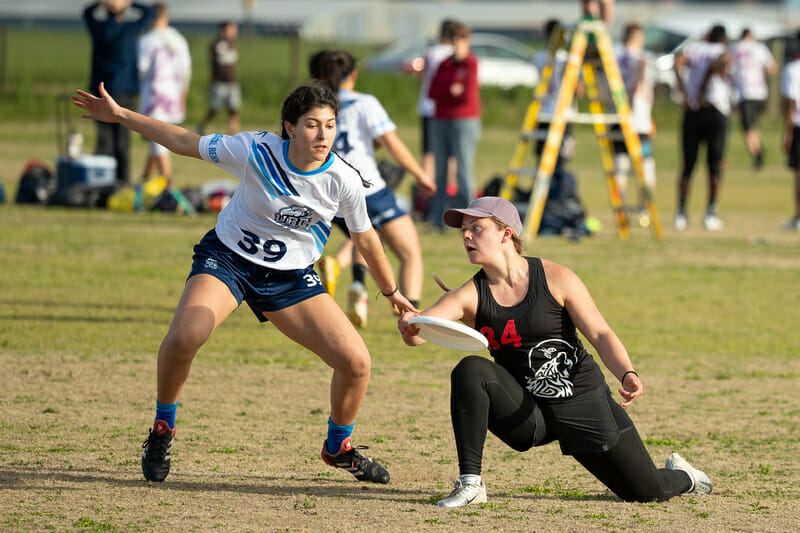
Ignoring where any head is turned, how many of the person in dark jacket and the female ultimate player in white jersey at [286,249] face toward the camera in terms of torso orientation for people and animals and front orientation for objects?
2

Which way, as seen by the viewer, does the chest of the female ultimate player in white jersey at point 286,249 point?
toward the camera

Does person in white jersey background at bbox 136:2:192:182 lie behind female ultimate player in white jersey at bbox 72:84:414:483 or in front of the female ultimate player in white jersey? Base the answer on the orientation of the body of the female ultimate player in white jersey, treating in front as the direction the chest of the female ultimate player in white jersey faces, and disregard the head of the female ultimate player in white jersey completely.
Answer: behind

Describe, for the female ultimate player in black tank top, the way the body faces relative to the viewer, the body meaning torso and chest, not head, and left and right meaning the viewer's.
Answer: facing the viewer and to the left of the viewer

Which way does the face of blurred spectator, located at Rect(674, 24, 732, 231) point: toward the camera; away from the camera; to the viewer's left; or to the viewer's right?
away from the camera

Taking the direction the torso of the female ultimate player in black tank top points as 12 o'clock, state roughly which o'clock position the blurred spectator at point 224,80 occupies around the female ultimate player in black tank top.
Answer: The blurred spectator is roughly at 4 o'clock from the female ultimate player in black tank top.

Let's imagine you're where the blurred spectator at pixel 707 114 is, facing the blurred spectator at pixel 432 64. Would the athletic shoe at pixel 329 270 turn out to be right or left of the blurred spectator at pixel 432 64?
left

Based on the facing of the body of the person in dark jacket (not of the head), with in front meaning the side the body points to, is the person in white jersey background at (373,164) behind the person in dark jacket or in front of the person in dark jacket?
in front

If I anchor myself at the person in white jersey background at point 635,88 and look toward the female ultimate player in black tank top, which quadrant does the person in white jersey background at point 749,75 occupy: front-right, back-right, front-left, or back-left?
back-left

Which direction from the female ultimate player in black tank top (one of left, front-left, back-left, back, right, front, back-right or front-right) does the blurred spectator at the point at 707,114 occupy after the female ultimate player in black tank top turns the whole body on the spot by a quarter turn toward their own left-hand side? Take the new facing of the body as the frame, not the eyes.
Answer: back-left

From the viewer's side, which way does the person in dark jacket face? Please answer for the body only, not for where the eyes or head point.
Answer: toward the camera

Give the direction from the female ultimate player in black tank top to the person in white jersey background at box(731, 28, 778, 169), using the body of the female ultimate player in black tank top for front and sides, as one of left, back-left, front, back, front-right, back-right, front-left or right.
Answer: back-right

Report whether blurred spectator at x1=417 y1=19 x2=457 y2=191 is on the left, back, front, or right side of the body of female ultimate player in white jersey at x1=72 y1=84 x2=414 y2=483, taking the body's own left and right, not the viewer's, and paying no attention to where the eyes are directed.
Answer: back

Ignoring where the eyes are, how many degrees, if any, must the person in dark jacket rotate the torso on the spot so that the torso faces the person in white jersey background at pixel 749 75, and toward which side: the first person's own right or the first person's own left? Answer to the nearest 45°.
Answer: approximately 90° to the first person's own left

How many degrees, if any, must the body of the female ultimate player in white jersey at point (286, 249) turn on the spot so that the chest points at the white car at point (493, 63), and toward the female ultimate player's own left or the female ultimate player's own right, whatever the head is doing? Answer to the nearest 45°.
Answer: approximately 180°

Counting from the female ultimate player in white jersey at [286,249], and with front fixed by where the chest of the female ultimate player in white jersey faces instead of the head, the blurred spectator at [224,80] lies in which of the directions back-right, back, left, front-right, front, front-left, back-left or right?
back
